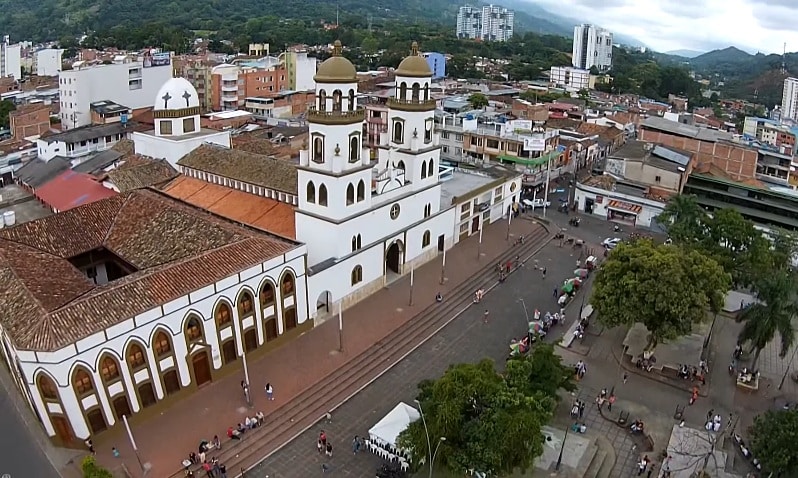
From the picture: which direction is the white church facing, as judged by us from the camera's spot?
facing the viewer and to the right of the viewer

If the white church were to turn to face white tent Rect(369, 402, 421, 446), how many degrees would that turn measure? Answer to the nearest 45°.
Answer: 0° — it already faces it

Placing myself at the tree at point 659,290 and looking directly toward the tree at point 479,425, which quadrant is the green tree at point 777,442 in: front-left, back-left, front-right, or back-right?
front-left

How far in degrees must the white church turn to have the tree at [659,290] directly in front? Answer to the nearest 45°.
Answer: approximately 45° to its left

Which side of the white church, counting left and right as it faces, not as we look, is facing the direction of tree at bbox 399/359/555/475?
front

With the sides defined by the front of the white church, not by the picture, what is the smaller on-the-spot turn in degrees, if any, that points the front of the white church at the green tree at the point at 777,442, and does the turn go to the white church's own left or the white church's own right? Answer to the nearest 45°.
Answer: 0° — it already faces it

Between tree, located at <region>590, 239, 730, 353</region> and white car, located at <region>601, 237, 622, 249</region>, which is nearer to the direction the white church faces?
the tree

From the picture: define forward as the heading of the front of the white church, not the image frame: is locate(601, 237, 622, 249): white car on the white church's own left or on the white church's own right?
on the white church's own left

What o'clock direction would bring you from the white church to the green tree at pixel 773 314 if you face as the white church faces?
The green tree is roughly at 11 o'clock from the white church.

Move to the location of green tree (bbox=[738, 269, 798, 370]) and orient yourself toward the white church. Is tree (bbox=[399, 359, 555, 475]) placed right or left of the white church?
left
